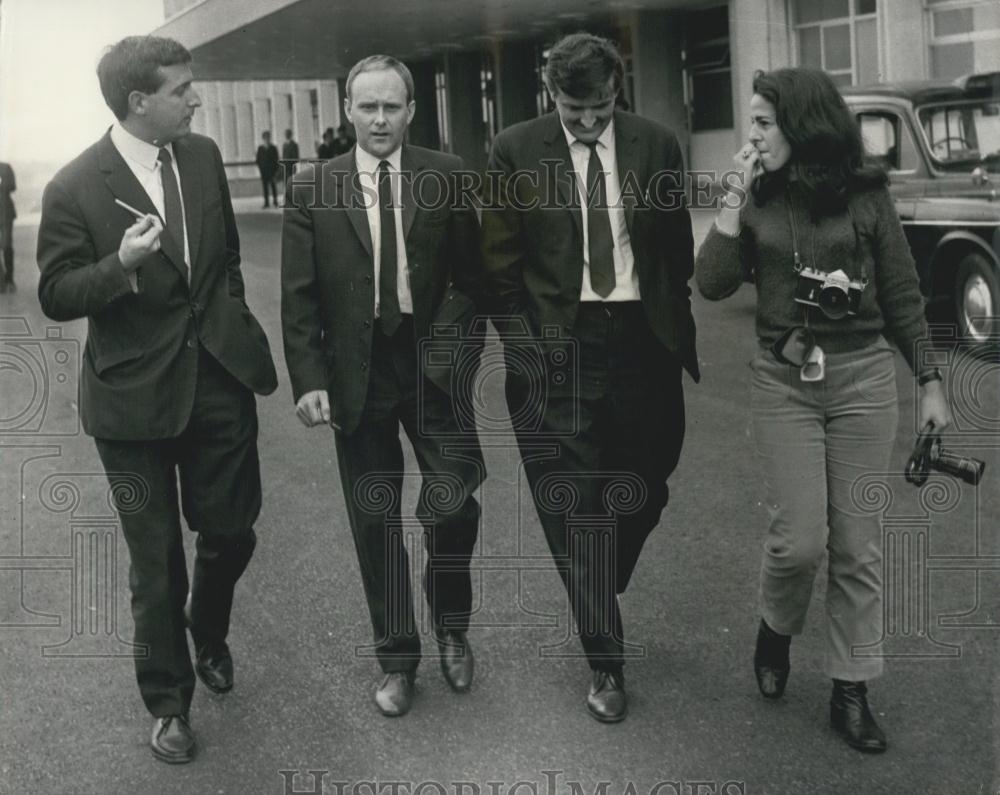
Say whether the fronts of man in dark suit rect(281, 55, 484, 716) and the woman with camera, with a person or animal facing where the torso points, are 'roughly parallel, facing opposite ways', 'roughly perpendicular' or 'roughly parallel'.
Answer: roughly parallel

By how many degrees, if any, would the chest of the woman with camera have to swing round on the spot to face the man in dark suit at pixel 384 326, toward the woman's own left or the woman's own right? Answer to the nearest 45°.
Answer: approximately 90° to the woman's own right

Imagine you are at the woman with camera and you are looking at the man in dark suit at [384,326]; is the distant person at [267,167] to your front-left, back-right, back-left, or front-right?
front-right

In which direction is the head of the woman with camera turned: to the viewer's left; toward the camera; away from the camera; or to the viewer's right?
to the viewer's left

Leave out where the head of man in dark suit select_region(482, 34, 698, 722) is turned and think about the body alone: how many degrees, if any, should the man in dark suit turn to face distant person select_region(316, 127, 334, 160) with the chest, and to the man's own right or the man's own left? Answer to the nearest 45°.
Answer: approximately 180°

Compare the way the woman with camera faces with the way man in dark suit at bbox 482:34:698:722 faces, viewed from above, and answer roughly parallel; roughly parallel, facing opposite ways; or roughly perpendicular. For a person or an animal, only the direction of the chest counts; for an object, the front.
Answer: roughly parallel

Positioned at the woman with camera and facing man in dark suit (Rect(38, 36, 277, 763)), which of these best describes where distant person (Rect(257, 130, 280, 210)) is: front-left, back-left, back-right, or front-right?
front-right

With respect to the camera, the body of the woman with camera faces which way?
toward the camera

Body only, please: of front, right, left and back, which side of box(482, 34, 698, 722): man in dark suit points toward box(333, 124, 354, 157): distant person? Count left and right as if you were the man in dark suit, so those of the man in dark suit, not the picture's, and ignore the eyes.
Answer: back

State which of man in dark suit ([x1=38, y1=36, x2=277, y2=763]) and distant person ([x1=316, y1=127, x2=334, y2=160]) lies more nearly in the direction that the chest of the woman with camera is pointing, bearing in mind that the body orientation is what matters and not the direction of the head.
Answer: the man in dark suit

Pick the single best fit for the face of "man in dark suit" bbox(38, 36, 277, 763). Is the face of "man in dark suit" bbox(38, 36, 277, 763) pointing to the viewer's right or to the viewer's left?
to the viewer's right

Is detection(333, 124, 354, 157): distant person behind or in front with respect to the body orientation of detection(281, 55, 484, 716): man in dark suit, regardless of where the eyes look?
behind
